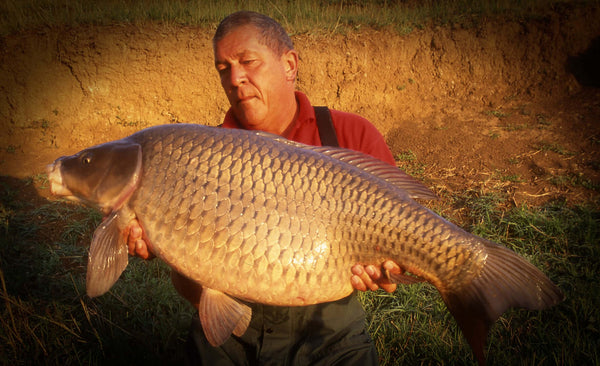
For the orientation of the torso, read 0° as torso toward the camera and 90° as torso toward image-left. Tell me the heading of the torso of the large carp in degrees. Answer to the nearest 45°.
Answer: approximately 90°

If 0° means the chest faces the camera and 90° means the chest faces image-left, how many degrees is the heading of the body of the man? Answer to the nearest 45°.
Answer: approximately 45°
